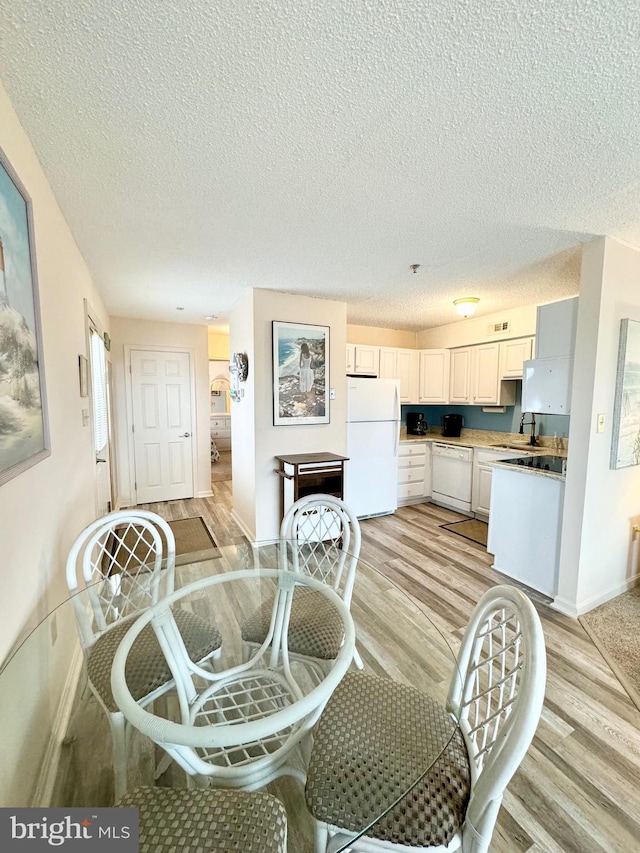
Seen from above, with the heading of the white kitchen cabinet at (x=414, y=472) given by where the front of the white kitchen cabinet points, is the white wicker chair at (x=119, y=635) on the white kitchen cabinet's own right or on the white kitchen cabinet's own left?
on the white kitchen cabinet's own right

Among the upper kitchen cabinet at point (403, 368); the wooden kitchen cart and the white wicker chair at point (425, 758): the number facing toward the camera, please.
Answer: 2

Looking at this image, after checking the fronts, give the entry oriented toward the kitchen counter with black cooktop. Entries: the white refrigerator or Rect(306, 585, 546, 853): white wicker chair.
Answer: the white refrigerator

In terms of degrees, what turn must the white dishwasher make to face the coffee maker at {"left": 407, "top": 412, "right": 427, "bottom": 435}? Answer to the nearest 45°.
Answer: approximately 90° to its right

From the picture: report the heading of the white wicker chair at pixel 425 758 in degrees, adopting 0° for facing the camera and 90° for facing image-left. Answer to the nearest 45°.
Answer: approximately 90°

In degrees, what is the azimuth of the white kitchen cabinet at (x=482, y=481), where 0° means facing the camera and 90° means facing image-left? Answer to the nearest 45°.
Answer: approximately 45°

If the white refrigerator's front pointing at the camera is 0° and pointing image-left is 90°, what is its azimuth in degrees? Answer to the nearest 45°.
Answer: approximately 315°

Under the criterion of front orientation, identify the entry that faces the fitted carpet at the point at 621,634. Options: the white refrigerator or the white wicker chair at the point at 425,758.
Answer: the white refrigerator

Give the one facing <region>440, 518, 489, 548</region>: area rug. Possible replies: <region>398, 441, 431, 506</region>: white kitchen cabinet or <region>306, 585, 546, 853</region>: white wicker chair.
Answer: the white kitchen cabinet

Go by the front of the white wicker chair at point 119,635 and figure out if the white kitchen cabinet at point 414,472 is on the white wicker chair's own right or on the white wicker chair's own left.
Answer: on the white wicker chair's own left

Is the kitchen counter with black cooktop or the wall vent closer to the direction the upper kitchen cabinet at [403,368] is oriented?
the kitchen counter with black cooktop
